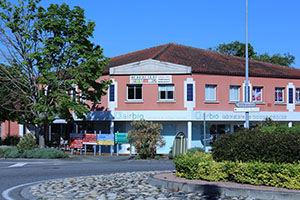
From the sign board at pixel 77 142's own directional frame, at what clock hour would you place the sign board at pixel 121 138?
the sign board at pixel 121 138 is roughly at 10 o'clock from the sign board at pixel 77 142.

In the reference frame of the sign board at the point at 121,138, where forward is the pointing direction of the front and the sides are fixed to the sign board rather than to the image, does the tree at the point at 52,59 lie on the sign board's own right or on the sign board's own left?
on the sign board's own right

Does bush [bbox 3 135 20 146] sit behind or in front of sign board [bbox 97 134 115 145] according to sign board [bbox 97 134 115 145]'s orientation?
behind

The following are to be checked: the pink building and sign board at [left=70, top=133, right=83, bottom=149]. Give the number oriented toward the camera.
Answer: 2

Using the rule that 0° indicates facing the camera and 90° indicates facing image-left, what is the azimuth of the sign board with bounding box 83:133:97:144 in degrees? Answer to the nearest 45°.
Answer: approximately 0°

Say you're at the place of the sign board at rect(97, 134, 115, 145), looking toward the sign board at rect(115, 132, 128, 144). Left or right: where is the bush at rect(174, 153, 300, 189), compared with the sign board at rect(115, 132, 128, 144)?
right

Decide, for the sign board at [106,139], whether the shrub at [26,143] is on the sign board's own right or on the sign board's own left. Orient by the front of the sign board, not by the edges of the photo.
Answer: on the sign board's own right
